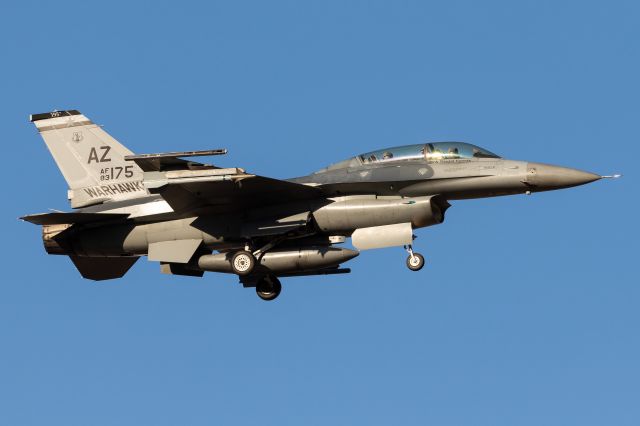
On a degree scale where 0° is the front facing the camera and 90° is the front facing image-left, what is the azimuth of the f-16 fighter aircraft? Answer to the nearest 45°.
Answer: approximately 270°
